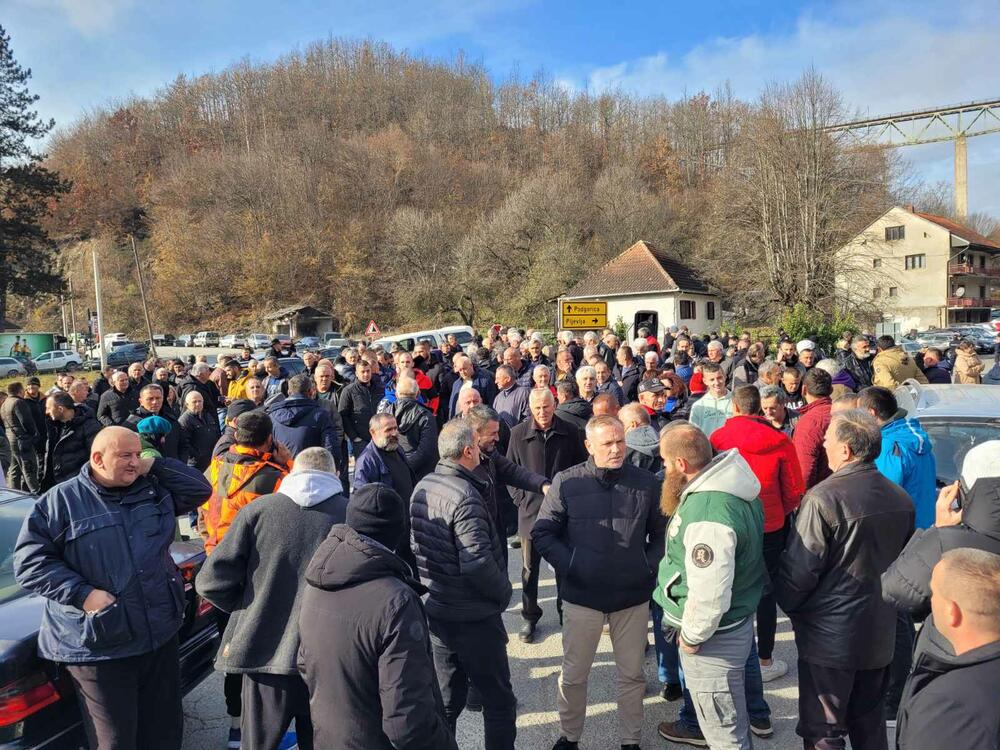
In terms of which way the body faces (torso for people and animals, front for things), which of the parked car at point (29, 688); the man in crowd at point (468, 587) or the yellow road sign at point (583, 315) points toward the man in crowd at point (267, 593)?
the yellow road sign

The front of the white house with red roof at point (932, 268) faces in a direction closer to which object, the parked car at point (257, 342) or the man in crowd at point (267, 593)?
the man in crowd

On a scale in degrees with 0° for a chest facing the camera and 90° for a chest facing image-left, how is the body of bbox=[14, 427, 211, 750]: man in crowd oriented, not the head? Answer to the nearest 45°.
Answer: approximately 315°

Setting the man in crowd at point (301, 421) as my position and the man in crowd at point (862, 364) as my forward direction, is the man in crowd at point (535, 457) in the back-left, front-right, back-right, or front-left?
front-right

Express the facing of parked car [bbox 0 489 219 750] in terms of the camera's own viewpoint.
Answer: facing away from the viewer and to the left of the viewer

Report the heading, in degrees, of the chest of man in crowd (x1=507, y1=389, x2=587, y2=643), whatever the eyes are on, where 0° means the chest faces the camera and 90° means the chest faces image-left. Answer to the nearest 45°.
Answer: approximately 0°

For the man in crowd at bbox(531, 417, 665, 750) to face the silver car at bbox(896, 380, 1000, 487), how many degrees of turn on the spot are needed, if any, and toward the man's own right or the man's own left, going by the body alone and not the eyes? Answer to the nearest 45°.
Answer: approximately 135° to the man's own left

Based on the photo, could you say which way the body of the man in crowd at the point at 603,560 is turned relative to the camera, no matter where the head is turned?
toward the camera

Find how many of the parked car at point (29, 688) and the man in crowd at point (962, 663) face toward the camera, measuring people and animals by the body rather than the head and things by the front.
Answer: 0

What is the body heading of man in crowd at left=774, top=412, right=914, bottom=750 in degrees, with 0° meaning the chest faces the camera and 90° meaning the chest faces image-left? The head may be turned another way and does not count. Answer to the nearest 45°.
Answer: approximately 135°

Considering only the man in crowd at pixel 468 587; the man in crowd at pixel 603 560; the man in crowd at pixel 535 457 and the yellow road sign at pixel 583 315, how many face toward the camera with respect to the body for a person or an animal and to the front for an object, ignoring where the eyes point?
3

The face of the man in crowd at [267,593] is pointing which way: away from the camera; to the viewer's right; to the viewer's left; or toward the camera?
away from the camera

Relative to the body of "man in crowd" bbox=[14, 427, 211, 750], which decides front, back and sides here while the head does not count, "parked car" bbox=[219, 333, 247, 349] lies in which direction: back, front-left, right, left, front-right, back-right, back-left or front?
back-left

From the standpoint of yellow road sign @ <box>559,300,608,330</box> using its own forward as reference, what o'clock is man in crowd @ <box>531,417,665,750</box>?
The man in crowd is roughly at 12 o'clock from the yellow road sign.

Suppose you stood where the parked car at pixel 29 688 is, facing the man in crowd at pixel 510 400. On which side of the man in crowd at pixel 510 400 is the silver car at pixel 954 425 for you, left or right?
right

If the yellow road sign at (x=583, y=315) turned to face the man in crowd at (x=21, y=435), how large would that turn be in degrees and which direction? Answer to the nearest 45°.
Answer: approximately 45° to its right

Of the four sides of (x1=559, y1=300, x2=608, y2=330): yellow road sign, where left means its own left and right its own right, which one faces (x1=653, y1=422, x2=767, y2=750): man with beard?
front

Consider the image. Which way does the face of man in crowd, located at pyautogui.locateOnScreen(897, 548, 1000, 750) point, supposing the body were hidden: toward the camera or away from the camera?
away from the camera
